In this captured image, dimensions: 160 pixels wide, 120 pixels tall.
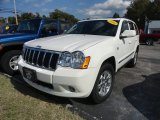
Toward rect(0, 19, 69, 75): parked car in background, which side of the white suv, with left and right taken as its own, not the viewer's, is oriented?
right

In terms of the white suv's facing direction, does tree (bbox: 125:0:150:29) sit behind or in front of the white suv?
behind

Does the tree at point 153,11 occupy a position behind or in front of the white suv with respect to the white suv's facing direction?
behind

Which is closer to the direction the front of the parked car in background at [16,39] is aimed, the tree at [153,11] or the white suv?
the white suv

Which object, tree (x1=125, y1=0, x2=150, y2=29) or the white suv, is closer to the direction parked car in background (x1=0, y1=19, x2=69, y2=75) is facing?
the white suv

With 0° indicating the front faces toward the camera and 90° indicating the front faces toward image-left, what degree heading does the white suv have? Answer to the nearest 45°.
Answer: approximately 45°

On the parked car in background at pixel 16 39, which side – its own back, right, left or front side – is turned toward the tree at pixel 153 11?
back

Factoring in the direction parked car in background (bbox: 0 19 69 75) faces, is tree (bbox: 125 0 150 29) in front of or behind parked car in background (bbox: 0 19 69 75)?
behind
